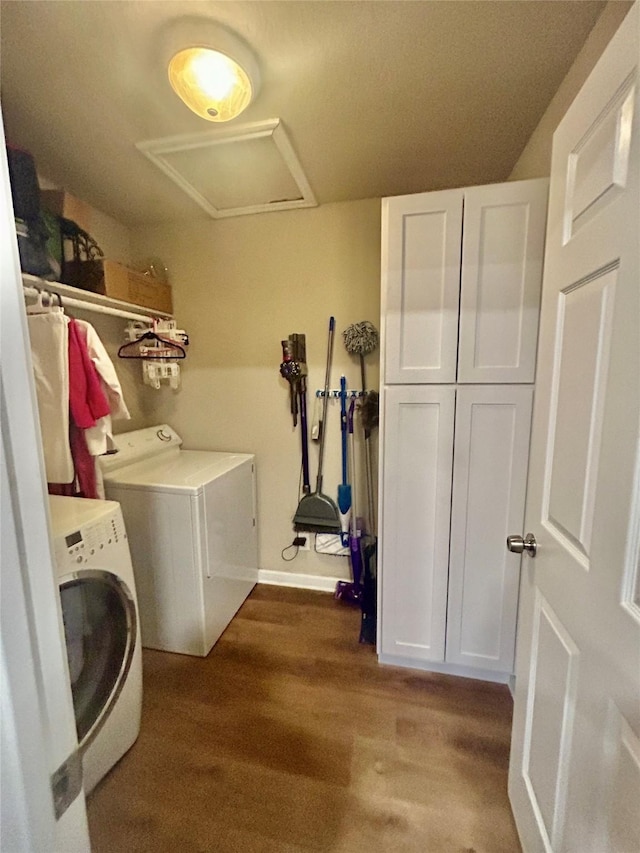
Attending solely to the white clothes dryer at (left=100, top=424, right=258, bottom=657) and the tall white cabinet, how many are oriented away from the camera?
0

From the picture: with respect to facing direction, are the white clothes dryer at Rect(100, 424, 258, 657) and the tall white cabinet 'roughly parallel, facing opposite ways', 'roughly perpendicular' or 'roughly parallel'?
roughly perpendicular

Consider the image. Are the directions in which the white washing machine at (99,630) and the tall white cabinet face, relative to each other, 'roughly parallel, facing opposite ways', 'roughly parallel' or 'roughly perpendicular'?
roughly perpendicular

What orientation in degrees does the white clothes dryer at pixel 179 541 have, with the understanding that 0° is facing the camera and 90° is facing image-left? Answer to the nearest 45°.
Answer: approximately 315°

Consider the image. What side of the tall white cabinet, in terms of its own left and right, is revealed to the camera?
front

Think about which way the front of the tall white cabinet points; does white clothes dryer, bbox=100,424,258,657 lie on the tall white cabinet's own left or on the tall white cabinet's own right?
on the tall white cabinet's own right

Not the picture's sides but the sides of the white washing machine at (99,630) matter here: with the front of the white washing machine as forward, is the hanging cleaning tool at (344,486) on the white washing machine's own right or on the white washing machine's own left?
on the white washing machine's own left

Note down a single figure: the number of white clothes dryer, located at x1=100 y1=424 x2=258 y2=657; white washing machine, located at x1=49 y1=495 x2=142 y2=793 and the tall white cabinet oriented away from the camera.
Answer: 0

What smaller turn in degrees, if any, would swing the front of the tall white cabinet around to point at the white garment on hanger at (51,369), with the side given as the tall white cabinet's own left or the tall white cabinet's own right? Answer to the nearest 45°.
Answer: approximately 45° to the tall white cabinet's own right

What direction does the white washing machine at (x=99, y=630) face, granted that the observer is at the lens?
facing the viewer and to the right of the viewer
